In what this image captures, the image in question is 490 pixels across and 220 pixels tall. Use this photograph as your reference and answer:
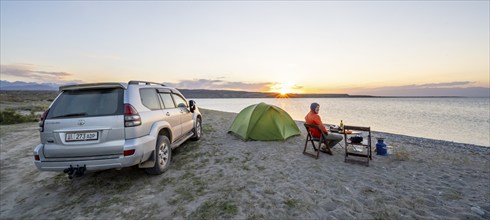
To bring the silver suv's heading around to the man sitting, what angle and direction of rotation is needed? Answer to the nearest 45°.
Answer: approximately 45° to its right

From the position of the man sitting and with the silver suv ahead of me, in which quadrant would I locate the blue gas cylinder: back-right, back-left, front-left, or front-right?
back-left

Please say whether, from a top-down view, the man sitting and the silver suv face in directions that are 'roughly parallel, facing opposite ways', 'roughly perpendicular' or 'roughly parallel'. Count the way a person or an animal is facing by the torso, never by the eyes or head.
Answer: roughly perpendicular

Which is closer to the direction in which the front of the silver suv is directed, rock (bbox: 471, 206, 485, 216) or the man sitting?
the man sitting

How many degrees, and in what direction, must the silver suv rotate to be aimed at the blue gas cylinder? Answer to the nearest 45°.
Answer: approximately 45° to its right

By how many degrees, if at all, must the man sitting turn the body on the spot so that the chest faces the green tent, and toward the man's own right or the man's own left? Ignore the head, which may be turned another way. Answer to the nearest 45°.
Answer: approximately 135° to the man's own left

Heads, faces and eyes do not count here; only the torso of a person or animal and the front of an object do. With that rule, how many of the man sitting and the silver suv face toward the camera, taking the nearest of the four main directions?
0

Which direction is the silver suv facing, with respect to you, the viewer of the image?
facing away from the viewer and to the right of the viewer

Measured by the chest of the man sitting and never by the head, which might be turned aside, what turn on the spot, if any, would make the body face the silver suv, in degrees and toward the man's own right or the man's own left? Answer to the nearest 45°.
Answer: approximately 135° to the man's own right

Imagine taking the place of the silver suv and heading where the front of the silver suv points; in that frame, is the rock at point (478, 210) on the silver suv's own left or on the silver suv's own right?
on the silver suv's own right

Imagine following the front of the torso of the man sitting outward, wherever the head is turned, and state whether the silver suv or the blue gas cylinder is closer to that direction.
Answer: the blue gas cylinder

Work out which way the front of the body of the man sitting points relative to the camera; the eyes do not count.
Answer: to the viewer's right
